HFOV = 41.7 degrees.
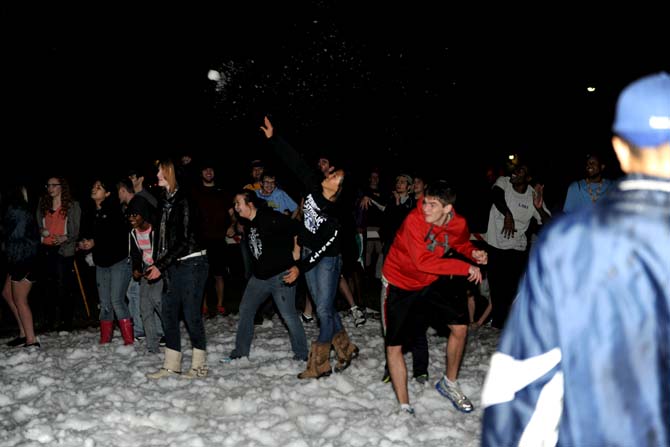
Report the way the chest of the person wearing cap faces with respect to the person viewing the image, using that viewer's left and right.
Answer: facing away from the viewer

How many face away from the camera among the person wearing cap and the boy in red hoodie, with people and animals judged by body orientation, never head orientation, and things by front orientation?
1

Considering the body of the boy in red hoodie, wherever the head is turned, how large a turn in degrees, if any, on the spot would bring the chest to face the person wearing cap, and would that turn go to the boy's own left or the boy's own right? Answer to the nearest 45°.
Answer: approximately 45° to the boy's own right

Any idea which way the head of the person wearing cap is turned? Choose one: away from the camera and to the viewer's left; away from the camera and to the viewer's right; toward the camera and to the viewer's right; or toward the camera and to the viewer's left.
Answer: away from the camera and to the viewer's left

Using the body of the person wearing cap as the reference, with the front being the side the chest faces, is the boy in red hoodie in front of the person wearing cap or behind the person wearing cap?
in front

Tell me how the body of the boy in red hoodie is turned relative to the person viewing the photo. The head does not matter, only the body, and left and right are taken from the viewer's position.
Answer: facing the viewer and to the right of the viewer

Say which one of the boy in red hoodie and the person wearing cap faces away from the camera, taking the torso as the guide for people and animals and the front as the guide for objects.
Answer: the person wearing cap
